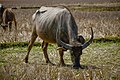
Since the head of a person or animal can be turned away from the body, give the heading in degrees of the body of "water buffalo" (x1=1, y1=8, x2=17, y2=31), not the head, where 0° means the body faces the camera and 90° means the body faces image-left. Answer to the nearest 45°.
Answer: approximately 45°

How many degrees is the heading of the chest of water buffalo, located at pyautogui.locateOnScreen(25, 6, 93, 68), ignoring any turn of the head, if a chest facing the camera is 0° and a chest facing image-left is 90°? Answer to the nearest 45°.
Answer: approximately 315°

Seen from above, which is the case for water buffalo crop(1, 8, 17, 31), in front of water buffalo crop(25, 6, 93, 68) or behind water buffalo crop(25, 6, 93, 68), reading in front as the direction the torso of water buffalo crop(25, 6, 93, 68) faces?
behind

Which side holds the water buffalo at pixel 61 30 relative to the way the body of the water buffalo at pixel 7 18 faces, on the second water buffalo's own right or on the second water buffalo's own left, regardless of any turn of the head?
on the second water buffalo's own left
